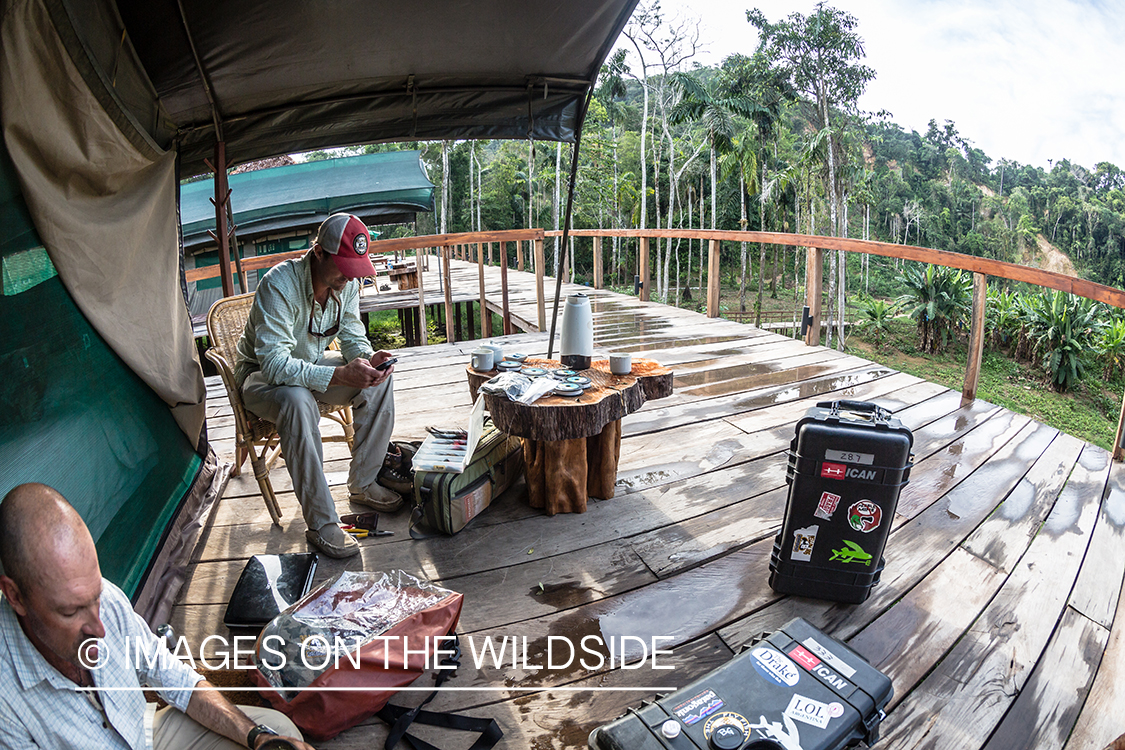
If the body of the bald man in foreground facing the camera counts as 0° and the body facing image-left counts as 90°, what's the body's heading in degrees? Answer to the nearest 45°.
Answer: approximately 315°

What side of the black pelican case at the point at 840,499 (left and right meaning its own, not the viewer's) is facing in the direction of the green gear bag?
right

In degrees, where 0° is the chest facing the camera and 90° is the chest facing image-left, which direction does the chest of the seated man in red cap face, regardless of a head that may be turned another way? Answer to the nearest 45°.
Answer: approximately 315°

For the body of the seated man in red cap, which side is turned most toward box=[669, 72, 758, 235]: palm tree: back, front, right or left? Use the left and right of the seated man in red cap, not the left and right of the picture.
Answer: left

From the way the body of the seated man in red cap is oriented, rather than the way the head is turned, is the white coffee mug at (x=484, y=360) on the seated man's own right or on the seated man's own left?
on the seated man's own left

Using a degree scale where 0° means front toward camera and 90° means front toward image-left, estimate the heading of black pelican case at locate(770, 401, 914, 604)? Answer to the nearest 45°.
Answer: approximately 0°

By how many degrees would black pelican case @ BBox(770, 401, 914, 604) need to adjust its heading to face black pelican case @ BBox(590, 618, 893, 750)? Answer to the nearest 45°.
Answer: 0° — it already faces it

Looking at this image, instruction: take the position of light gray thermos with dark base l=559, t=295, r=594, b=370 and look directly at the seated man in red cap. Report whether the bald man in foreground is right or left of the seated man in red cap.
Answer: left

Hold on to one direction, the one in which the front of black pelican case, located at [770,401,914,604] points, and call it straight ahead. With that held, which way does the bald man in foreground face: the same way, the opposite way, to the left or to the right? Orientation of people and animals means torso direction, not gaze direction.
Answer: to the left

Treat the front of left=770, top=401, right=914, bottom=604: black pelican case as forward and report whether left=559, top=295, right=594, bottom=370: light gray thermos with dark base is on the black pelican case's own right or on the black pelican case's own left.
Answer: on the black pelican case's own right
